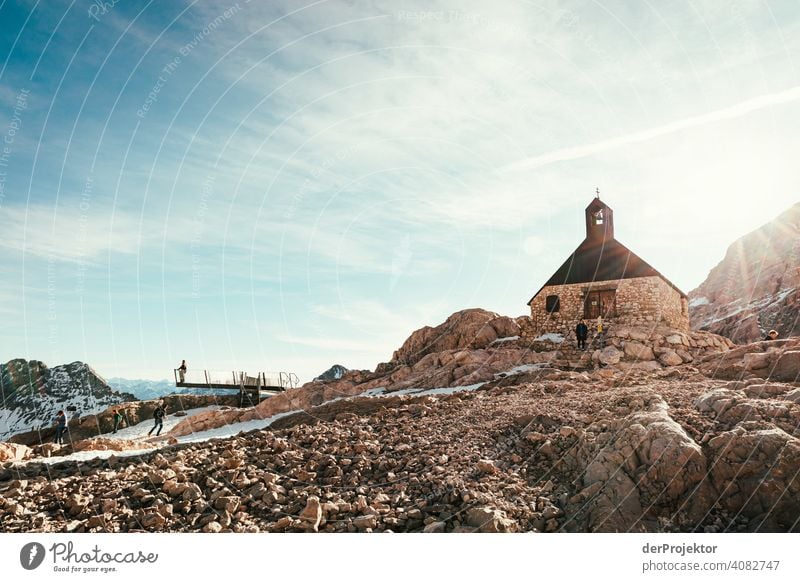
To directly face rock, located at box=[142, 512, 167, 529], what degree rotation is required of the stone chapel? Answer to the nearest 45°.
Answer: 0° — it already faces it

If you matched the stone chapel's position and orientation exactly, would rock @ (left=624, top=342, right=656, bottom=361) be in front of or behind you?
in front

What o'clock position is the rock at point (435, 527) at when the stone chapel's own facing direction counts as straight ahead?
The rock is roughly at 12 o'clock from the stone chapel.

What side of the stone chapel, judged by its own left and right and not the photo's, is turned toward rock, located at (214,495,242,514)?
front

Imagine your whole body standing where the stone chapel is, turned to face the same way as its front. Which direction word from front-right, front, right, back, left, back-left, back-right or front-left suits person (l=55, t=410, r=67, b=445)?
front-right

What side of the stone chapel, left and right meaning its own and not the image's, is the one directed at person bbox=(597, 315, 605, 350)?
front

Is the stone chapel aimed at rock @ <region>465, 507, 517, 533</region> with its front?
yes

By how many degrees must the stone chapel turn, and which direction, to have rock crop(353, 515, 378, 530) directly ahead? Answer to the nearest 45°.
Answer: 0° — it already faces it

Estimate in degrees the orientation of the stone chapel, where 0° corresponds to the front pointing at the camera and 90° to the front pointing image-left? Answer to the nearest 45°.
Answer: approximately 0°

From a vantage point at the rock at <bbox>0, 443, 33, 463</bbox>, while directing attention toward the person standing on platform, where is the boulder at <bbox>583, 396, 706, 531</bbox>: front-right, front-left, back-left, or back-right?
back-right

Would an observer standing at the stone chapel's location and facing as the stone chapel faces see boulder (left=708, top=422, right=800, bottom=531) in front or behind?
in front

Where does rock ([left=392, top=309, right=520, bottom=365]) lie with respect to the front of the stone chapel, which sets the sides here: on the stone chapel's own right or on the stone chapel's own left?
on the stone chapel's own right

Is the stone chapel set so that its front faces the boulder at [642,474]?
yes

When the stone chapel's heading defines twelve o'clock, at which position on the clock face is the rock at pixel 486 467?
The rock is roughly at 12 o'clock from the stone chapel.
